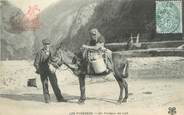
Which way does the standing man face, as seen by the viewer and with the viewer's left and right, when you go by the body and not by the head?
facing the viewer and to the right of the viewer

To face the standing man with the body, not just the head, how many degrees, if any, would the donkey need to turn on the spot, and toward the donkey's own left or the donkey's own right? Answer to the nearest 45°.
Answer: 0° — it already faces them

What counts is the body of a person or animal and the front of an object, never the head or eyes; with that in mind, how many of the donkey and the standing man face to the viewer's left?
1

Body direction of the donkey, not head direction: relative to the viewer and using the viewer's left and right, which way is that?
facing to the left of the viewer

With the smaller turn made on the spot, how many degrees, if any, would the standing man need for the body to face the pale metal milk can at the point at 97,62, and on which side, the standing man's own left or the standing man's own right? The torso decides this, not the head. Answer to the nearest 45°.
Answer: approximately 45° to the standing man's own left
